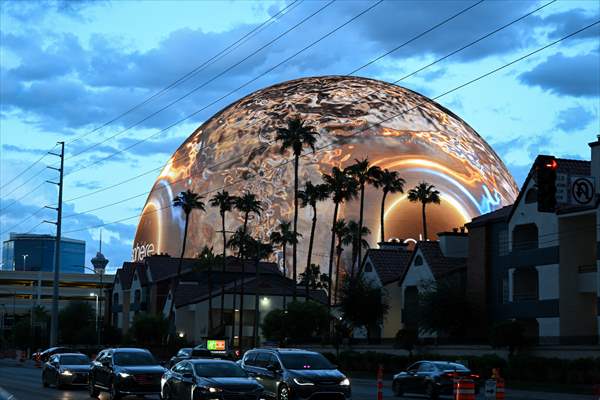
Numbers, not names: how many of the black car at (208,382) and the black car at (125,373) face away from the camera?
0

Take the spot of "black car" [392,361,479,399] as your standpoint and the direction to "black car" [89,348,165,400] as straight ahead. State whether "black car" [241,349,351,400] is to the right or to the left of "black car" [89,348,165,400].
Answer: left

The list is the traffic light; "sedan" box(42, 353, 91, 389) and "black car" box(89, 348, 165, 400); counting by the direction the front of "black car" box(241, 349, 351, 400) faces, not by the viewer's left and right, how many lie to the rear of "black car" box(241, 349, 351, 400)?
2

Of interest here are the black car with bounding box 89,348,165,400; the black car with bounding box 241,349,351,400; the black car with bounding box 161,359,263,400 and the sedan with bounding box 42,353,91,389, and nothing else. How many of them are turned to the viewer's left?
0

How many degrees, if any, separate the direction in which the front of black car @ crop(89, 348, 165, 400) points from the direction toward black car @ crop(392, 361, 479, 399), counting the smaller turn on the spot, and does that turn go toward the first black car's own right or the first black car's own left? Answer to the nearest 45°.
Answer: approximately 45° to the first black car's own left

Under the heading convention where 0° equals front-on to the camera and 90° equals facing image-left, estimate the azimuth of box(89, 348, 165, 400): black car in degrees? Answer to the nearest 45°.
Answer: approximately 315°

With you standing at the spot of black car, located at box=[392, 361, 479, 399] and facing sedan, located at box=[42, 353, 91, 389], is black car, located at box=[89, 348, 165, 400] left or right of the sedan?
left

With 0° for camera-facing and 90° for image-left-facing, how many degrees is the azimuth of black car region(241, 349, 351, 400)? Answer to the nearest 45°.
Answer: approximately 315°

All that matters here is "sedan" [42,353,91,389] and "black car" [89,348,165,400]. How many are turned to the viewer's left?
0

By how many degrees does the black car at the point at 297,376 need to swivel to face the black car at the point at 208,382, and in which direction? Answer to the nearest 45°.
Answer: approximately 90° to its right

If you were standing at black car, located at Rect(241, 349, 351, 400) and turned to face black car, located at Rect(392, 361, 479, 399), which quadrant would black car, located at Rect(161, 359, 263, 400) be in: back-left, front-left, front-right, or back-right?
back-left

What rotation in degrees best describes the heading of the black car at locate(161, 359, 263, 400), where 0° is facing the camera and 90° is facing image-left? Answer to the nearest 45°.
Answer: approximately 315°

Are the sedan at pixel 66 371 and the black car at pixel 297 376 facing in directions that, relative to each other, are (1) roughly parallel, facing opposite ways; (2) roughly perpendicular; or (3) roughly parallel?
roughly parallel

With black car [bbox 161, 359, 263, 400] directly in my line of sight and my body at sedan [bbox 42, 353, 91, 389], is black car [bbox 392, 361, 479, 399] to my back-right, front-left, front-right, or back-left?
front-left

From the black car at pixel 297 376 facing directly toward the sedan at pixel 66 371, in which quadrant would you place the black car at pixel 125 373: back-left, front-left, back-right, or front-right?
front-left

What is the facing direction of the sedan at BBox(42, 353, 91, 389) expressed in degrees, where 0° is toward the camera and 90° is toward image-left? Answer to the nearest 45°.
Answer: approximately 315°
